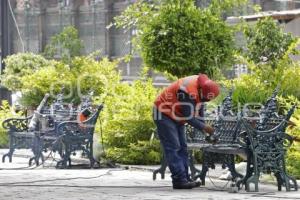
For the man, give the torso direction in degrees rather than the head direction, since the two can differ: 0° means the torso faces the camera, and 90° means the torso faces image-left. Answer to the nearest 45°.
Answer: approximately 270°

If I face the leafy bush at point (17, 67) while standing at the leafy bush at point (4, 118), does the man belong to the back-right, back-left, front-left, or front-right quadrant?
back-right

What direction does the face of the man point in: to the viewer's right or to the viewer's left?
to the viewer's right
